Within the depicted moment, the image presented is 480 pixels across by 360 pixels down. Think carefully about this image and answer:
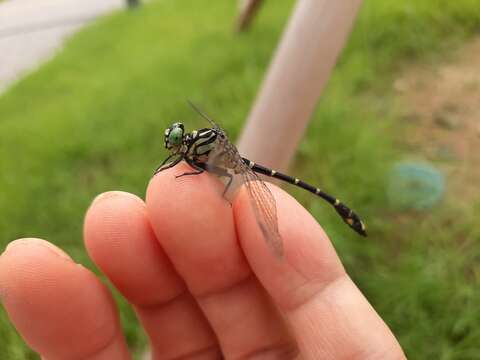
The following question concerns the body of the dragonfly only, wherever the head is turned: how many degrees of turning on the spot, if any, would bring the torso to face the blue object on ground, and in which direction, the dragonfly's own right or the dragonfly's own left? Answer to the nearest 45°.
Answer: approximately 135° to the dragonfly's own right

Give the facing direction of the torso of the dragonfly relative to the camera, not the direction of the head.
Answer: to the viewer's left
